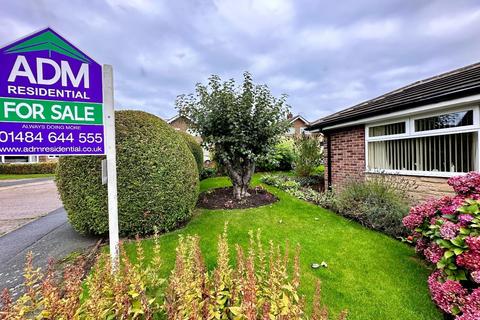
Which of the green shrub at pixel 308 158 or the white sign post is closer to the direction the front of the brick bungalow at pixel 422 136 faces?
the white sign post

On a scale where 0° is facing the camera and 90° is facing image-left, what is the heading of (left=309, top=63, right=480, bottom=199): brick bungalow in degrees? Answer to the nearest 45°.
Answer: approximately 45°

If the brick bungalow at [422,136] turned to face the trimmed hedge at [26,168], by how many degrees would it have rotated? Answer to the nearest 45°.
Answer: approximately 45° to its right

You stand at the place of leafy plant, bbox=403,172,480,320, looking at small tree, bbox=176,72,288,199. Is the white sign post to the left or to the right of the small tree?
left

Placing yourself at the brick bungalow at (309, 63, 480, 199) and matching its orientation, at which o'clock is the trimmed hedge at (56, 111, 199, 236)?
The trimmed hedge is roughly at 12 o'clock from the brick bungalow.

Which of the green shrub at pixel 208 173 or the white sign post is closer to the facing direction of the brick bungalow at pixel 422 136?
the white sign post

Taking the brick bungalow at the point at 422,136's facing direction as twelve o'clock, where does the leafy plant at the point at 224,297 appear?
The leafy plant is roughly at 11 o'clock from the brick bungalow.

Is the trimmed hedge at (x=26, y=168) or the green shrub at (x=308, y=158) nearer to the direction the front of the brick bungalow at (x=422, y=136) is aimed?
the trimmed hedge

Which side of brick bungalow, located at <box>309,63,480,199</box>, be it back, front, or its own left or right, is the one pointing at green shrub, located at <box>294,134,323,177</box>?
right
